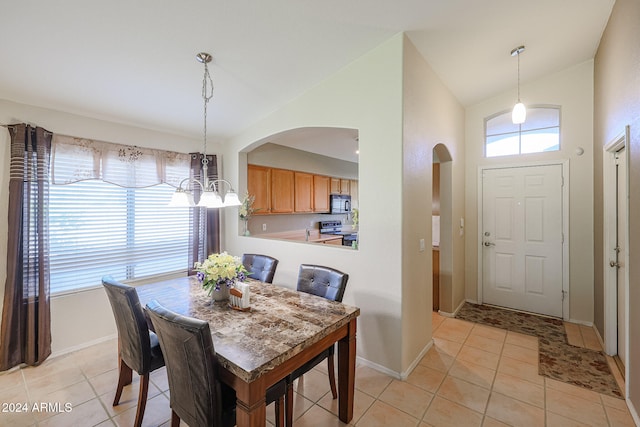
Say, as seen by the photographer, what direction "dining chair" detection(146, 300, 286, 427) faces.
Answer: facing away from the viewer and to the right of the viewer

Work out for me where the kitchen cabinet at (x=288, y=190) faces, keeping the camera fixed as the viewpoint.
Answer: facing the viewer and to the right of the viewer

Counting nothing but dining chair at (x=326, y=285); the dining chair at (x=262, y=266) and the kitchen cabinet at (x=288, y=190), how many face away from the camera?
0

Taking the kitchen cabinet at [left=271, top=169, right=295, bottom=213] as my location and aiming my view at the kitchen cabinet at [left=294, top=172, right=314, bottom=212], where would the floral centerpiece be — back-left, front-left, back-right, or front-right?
back-right

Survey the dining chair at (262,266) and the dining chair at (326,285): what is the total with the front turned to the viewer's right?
0

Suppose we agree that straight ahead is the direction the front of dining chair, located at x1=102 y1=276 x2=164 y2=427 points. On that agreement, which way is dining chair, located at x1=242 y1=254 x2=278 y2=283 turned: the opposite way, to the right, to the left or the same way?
the opposite way

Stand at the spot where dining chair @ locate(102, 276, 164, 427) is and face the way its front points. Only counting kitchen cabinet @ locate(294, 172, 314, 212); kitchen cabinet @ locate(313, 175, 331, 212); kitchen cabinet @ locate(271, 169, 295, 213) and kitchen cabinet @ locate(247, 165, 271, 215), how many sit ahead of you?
4

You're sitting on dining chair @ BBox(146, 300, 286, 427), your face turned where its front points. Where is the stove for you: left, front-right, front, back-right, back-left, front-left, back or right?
front

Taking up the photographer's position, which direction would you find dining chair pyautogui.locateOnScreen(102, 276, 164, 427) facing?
facing away from the viewer and to the right of the viewer

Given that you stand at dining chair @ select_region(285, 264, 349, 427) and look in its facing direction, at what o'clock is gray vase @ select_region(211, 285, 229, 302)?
The gray vase is roughly at 1 o'clock from the dining chair.

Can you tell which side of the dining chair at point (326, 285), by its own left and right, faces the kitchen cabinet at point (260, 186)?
right

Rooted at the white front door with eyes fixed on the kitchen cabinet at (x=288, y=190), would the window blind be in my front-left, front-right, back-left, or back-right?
front-left

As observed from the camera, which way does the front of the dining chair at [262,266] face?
facing the viewer and to the left of the viewer
